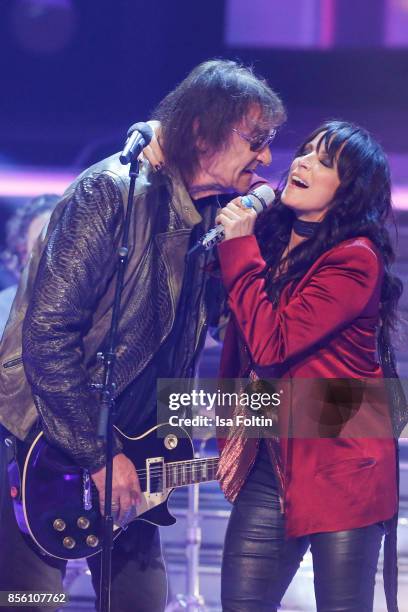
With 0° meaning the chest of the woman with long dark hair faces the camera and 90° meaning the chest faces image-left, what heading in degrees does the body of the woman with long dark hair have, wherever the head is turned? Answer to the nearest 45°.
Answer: approximately 45°

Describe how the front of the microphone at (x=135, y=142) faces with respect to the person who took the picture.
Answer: facing away from the viewer and to the right of the viewer

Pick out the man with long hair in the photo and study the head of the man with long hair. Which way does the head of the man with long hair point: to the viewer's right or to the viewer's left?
to the viewer's right

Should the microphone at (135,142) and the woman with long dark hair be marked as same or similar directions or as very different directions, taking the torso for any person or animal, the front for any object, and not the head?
very different directions
